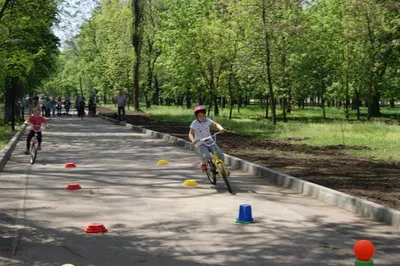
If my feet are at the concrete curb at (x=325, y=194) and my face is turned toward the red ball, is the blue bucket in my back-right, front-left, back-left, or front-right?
front-right

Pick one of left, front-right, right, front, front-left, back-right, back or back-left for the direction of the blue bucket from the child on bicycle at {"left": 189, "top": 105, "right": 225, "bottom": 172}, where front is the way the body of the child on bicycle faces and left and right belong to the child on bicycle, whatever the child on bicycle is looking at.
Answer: front-right

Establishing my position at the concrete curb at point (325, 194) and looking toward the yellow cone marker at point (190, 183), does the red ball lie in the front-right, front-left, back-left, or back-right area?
back-left
